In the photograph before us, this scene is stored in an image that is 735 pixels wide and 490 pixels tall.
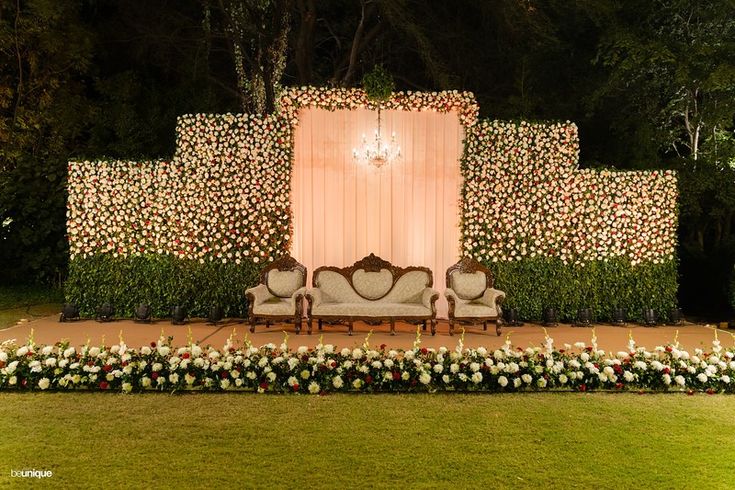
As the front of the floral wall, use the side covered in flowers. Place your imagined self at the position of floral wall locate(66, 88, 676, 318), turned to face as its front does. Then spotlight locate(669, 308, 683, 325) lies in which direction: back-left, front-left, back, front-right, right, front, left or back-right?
left

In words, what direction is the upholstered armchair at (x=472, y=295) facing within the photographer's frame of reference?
facing the viewer

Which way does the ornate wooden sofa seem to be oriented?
toward the camera

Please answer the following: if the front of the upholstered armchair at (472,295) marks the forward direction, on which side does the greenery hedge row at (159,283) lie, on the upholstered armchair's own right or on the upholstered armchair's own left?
on the upholstered armchair's own right

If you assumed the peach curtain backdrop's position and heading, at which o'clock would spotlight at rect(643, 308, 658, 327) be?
The spotlight is roughly at 9 o'clock from the peach curtain backdrop.

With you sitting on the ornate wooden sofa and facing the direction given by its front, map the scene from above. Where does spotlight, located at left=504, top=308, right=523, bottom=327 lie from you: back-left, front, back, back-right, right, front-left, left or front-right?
left

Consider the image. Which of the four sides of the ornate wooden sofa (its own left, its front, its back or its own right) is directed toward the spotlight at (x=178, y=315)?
right

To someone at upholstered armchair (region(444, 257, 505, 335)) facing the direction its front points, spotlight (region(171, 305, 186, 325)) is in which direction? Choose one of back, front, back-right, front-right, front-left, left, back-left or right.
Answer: right

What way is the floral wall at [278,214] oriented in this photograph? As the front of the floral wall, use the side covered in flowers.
toward the camera

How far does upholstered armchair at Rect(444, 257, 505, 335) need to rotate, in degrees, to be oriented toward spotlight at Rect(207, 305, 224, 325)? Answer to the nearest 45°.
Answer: approximately 90° to its right

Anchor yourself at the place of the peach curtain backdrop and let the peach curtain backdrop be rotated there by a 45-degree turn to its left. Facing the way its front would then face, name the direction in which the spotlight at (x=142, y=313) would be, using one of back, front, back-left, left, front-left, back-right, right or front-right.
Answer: back-right

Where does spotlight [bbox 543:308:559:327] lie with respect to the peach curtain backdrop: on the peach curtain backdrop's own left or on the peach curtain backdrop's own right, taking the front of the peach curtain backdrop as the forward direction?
on the peach curtain backdrop's own left
